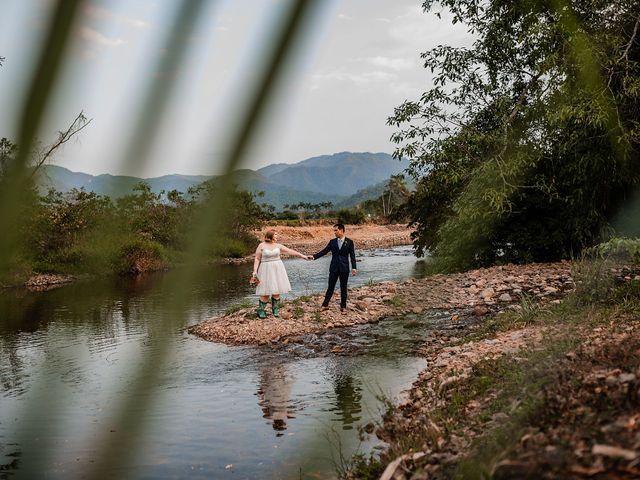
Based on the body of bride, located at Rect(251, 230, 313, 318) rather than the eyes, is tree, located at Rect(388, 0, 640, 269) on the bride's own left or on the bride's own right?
on the bride's own left

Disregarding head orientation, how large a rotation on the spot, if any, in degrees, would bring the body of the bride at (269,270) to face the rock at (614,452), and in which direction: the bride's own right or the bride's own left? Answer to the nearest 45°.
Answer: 0° — they already face it
